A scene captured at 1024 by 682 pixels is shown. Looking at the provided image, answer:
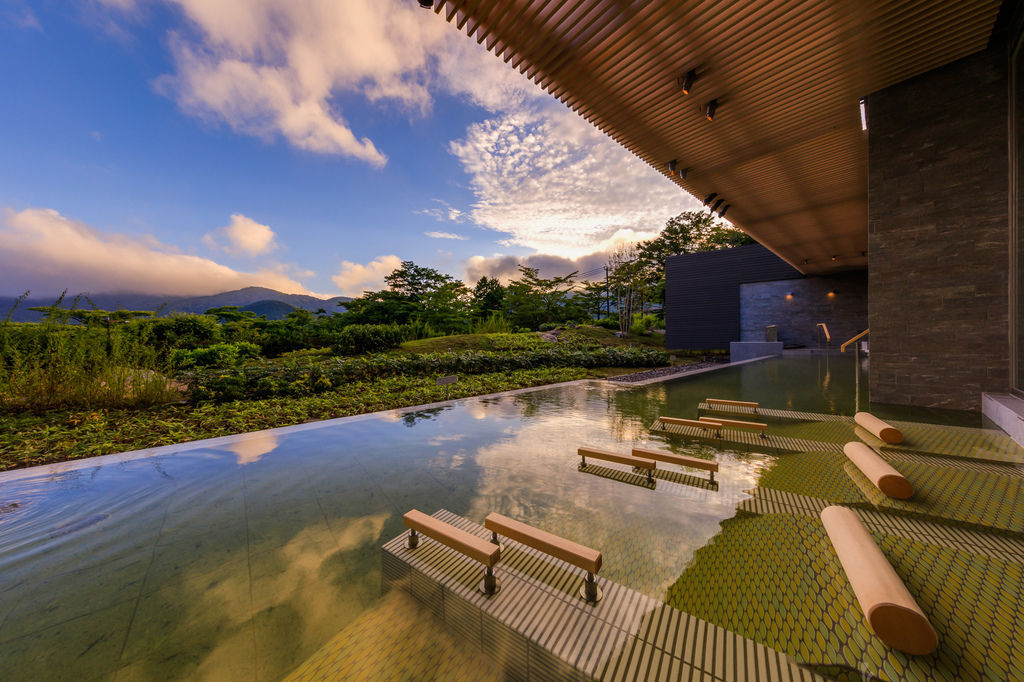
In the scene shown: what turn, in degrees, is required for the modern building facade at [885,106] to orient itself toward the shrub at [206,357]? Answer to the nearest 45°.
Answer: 0° — it already faces it

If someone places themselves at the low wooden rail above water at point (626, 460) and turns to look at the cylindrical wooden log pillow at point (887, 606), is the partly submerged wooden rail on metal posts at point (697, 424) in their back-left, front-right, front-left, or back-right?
back-left

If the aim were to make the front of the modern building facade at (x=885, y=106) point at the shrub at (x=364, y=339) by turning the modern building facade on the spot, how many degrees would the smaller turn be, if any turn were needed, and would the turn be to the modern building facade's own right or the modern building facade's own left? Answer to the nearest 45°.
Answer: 0° — it already faces it

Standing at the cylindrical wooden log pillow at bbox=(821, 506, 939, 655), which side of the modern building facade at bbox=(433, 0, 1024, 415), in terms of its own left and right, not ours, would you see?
left

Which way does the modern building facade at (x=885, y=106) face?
to the viewer's left

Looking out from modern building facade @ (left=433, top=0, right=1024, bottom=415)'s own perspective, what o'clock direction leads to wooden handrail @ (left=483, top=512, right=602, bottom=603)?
The wooden handrail is roughly at 10 o'clock from the modern building facade.
